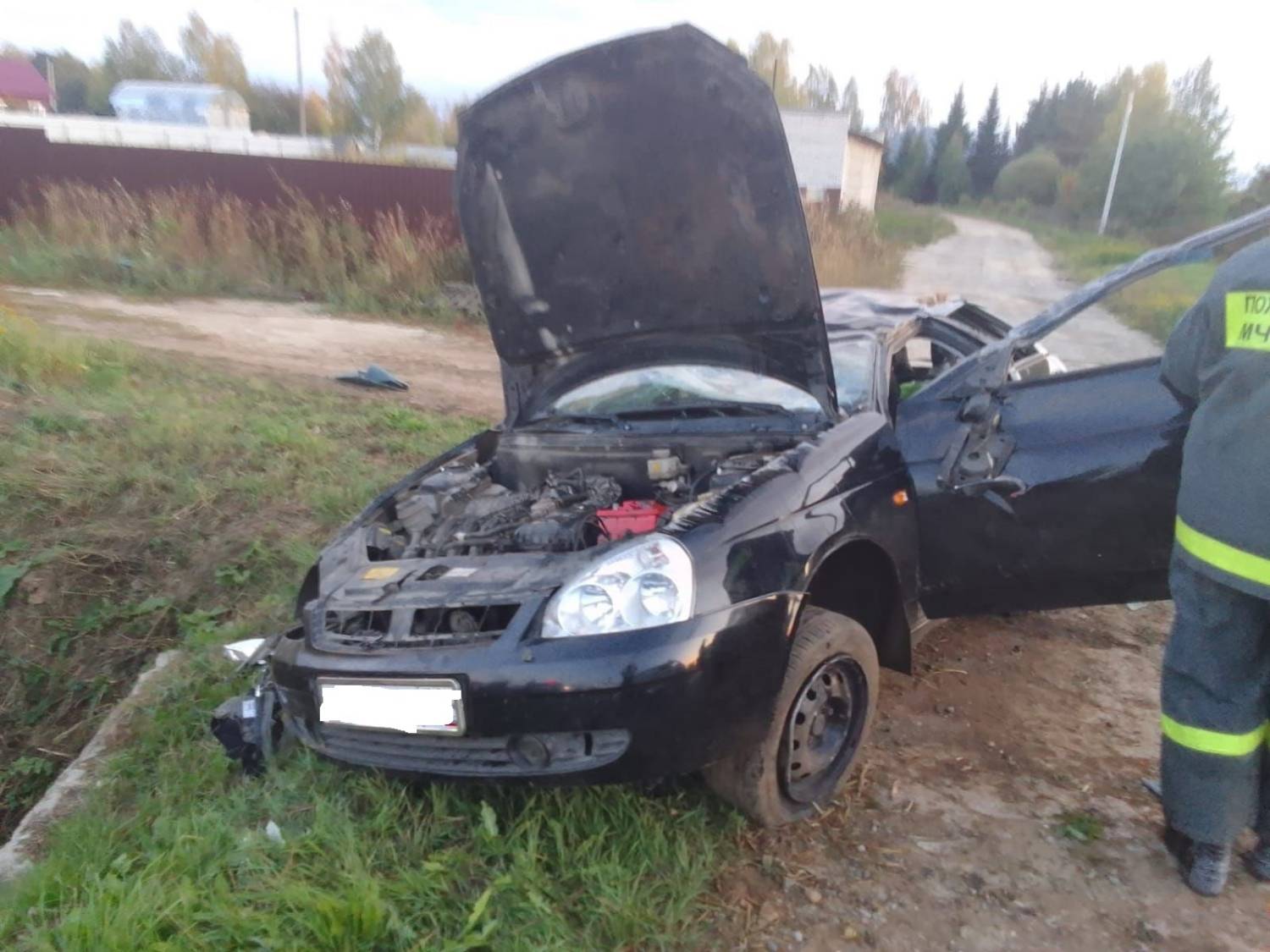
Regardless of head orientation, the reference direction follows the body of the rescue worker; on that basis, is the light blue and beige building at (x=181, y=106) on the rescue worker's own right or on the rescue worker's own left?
on the rescue worker's own left

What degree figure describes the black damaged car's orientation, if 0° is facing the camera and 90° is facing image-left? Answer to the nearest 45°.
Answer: approximately 45°

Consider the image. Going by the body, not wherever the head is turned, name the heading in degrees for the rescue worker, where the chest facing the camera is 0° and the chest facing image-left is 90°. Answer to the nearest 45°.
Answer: approximately 180°

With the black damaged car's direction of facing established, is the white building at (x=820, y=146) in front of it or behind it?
behind

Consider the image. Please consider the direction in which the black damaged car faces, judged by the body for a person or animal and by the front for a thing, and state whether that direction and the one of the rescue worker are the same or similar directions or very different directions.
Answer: very different directions

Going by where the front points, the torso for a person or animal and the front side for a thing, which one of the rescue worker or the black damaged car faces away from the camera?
the rescue worker

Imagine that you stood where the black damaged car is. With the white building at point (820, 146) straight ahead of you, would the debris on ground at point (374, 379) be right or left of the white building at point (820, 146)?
left

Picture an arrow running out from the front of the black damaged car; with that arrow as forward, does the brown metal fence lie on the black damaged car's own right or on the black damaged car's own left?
on the black damaged car's own right

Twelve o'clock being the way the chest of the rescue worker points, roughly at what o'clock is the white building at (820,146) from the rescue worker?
The white building is roughly at 11 o'clock from the rescue worker.

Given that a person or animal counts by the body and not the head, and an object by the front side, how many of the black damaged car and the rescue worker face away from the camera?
1
